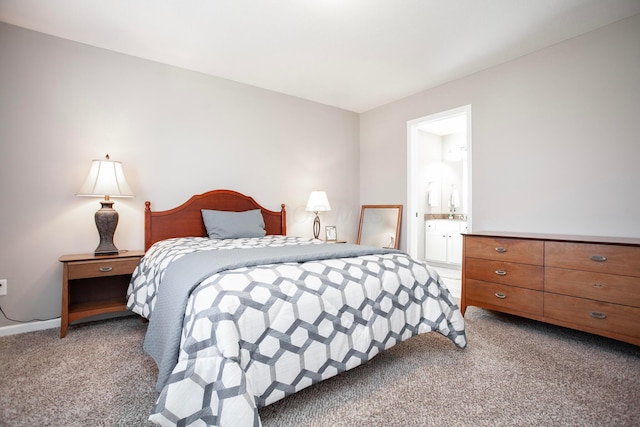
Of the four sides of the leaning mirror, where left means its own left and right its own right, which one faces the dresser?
left

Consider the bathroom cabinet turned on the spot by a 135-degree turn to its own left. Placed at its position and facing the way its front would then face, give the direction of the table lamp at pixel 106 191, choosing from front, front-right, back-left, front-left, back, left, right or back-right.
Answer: back-right

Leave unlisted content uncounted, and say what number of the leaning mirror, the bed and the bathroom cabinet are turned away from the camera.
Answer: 0

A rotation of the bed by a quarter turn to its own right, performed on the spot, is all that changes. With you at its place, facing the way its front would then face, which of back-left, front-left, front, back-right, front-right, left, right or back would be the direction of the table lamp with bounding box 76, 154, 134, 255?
right

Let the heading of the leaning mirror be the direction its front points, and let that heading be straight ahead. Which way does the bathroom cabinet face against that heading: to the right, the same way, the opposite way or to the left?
the same way

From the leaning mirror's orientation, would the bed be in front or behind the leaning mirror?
in front

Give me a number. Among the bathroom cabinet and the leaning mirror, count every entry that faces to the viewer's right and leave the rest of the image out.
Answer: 0

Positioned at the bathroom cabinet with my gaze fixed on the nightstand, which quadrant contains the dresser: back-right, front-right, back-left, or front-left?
front-left

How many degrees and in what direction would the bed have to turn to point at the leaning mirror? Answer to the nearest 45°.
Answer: approximately 90° to its left

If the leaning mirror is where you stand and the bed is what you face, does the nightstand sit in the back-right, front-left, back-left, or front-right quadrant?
front-right

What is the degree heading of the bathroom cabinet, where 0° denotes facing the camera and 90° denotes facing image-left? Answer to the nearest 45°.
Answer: approximately 45°

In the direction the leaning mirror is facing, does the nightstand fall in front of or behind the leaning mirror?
in front

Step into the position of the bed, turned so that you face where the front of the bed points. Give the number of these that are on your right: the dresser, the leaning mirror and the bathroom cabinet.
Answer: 0

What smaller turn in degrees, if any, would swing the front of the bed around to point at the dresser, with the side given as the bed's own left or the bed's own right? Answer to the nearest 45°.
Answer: approximately 45° to the bed's own left

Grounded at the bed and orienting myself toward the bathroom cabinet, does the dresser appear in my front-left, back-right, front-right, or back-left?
front-right
